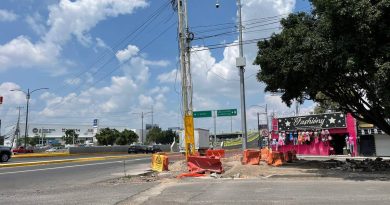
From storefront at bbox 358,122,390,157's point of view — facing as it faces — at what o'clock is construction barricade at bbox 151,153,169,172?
The construction barricade is roughly at 1 o'clock from the storefront.

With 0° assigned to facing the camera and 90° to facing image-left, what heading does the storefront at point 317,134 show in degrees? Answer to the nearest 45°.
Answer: approximately 0°

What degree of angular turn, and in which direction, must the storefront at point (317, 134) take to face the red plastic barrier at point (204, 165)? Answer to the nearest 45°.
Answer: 0° — it already faces it

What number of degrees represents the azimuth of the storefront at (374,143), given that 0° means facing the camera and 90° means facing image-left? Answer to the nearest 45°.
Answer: approximately 0°

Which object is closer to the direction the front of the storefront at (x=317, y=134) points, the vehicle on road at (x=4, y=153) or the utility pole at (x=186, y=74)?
the utility pole

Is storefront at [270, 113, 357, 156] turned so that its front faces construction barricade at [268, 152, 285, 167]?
yes

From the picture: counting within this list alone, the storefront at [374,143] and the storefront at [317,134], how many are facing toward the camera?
2
